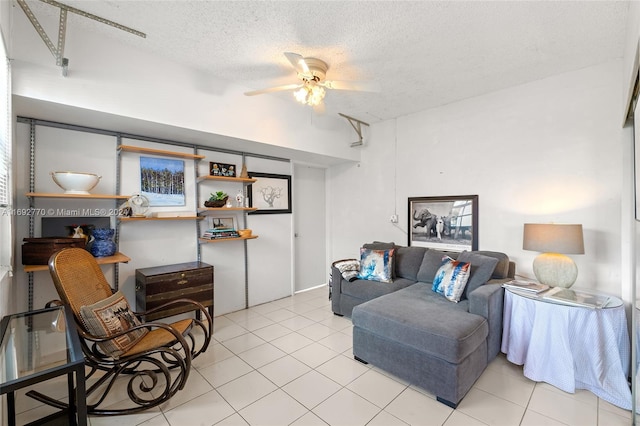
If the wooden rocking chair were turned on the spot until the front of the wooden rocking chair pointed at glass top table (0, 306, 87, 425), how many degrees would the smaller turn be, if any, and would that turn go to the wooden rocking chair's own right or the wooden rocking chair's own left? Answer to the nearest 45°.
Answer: approximately 90° to the wooden rocking chair's own right

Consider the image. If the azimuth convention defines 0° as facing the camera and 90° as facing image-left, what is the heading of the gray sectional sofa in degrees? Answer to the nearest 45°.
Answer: approximately 45°

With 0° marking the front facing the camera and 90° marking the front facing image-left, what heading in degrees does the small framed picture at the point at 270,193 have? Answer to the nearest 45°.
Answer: approximately 315°

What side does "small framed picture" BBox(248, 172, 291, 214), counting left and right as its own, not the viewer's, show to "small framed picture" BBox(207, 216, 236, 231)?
right

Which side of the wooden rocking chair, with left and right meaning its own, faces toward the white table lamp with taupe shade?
front

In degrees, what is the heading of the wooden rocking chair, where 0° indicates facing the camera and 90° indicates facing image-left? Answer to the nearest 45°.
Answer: approximately 315°

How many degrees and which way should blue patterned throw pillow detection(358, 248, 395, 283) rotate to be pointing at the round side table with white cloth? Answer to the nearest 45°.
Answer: approximately 45° to its left

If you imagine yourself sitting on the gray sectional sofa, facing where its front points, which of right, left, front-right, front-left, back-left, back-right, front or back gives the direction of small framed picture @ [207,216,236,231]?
front-right

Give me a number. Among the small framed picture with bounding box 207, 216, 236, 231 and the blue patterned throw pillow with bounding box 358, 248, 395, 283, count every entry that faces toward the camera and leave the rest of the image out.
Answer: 2
